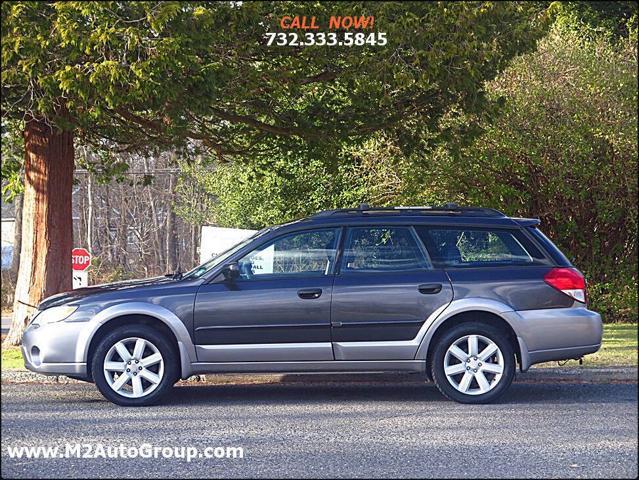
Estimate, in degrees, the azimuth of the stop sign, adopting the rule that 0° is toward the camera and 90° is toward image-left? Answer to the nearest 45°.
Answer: approximately 0°

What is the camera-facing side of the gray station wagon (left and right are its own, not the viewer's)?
left

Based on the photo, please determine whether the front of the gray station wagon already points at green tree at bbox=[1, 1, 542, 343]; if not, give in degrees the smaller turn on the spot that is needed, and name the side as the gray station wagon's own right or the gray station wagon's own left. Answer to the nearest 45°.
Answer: approximately 90° to the gray station wagon's own right

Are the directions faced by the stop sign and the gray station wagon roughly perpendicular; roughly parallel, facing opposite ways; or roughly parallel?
roughly perpendicular

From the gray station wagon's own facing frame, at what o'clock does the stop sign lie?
The stop sign is roughly at 2 o'clock from the gray station wagon.

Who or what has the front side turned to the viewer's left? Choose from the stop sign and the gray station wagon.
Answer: the gray station wagon

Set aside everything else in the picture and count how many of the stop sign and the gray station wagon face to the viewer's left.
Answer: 1
